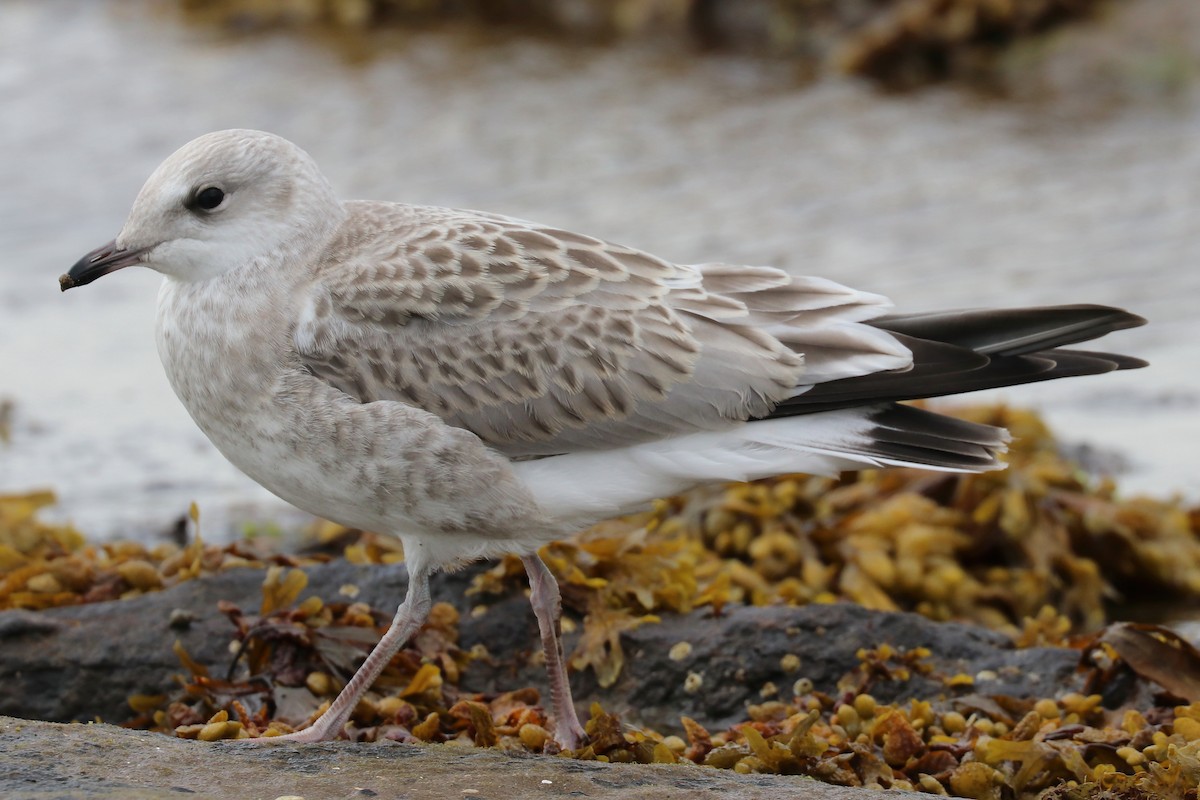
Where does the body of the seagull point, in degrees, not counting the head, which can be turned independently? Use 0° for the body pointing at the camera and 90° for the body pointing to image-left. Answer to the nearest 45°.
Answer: approximately 90°
